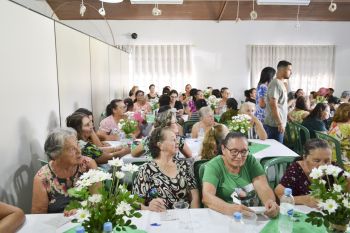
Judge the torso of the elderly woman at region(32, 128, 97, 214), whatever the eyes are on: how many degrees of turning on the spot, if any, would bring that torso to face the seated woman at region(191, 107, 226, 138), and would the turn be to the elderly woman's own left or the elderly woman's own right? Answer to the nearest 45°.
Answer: approximately 90° to the elderly woman's own left

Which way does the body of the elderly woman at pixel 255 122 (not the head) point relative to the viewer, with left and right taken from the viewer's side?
facing the viewer and to the left of the viewer

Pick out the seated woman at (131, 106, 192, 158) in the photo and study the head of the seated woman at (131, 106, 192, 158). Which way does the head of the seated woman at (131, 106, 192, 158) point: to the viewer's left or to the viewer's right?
to the viewer's right

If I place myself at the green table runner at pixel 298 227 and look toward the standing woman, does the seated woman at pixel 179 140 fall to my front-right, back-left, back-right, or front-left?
front-left

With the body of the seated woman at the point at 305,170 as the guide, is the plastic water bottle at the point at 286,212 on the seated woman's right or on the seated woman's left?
on the seated woman's right

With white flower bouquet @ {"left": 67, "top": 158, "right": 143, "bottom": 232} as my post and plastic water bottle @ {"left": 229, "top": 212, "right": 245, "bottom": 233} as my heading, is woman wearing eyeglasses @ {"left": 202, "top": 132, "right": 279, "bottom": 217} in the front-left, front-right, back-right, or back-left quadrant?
front-left

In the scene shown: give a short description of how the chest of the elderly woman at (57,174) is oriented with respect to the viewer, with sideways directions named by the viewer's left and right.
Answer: facing the viewer and to the right of the viewer

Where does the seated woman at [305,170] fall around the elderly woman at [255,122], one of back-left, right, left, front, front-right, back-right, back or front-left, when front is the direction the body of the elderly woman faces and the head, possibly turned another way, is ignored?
front-left
